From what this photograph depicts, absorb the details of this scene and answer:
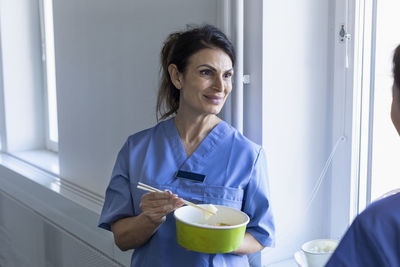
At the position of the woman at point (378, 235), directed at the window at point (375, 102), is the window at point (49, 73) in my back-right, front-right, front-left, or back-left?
front-left

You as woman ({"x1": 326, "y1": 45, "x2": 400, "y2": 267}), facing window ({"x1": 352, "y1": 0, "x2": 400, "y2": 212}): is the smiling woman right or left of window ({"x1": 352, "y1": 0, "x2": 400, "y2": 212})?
left

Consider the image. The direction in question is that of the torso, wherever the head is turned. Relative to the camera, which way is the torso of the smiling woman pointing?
toward the camera

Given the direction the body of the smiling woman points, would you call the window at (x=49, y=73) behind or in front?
behind

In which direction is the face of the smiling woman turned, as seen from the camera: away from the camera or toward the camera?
toward the camera

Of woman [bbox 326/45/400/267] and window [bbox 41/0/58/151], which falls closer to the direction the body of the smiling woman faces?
the woman
